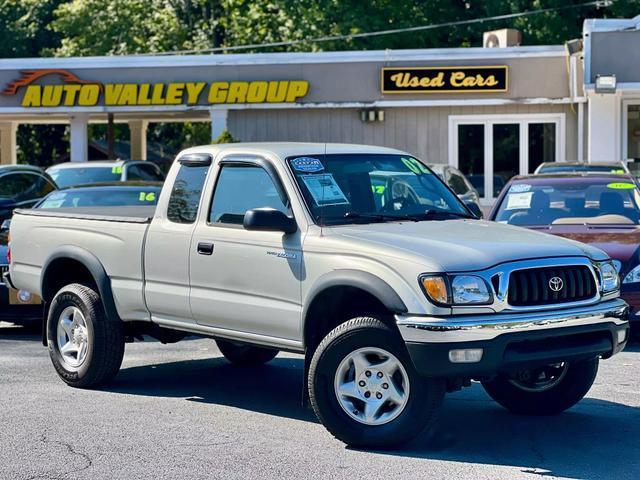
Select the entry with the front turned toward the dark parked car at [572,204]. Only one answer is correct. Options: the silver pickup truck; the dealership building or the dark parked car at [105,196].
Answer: the dealership building

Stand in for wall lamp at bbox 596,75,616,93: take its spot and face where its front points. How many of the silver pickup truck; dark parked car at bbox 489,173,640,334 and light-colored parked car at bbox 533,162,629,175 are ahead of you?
3

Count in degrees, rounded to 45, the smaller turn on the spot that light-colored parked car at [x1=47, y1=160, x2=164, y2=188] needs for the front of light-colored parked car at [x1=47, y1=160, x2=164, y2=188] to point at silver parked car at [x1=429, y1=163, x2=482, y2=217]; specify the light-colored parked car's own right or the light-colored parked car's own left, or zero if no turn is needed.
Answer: approximately 135° to the light-colored parked car's own left

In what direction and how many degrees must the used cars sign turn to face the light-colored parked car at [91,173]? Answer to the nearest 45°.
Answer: approximately 45° to its right

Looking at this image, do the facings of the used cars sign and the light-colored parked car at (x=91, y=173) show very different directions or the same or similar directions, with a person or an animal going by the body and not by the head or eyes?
same or similar directions

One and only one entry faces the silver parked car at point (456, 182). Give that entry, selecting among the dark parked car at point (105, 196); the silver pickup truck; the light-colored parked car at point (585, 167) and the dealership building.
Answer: the dealership building

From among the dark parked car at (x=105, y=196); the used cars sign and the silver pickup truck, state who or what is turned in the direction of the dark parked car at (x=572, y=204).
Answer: the used cars sign

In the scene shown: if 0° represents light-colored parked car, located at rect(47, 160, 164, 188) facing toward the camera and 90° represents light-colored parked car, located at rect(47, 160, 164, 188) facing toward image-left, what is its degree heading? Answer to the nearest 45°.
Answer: approximately 45°

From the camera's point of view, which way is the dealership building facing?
toward the camera

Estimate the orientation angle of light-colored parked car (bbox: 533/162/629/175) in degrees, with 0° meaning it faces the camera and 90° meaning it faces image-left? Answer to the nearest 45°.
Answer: approximately 0°

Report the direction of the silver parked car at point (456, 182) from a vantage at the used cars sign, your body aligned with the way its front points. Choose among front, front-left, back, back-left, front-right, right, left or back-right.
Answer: front

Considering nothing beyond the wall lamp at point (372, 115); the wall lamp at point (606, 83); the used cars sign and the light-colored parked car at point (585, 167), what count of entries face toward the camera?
4

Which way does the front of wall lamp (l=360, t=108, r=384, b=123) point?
toward the camera

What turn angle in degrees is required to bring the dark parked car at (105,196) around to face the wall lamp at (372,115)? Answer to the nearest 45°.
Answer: approximately 180°

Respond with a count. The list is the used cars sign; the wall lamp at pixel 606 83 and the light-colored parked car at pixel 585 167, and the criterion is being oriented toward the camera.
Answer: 3

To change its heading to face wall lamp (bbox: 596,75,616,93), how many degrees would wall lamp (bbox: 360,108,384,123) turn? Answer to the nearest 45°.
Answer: approximately 45° to its left

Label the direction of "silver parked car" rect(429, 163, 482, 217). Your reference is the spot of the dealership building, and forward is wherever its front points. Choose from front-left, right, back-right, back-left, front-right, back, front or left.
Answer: front
